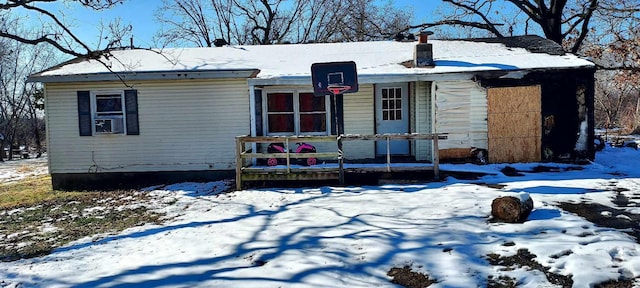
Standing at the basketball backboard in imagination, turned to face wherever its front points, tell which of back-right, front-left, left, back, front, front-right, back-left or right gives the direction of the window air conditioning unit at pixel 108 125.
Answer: right

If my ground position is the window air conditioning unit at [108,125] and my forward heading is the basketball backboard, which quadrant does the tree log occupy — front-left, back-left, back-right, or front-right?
front-right

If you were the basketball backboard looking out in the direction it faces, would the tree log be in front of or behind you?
in front

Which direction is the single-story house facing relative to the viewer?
toward the camera

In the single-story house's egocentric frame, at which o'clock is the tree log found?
The tree log is roughly at 11 o'clock from the single-story house.

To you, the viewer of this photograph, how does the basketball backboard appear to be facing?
facing the viewer
